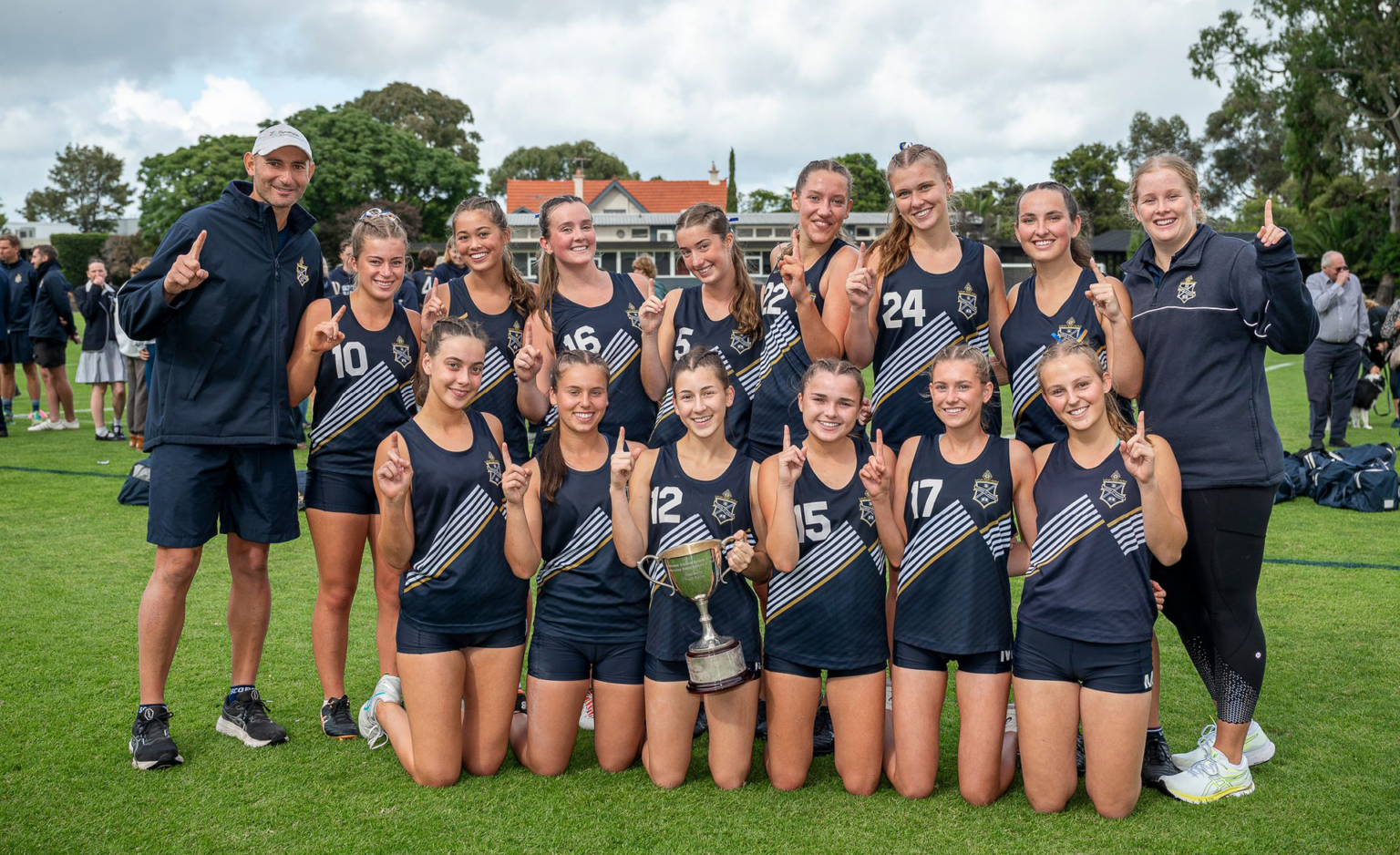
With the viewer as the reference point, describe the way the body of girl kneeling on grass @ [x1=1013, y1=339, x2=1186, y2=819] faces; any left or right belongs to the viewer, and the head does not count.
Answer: facing the viewer

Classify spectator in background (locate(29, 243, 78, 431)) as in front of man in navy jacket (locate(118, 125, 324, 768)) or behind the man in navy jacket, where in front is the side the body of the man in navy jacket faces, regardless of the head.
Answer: behind

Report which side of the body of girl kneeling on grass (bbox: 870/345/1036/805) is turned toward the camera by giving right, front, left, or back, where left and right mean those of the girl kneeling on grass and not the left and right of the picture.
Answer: front

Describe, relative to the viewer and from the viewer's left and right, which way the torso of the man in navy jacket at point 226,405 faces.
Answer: facing the viewer and to the right of the viewer

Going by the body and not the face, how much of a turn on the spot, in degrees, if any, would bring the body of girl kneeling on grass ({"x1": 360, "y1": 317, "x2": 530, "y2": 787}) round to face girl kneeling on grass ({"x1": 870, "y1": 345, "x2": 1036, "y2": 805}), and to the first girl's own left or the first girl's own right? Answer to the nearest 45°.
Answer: approximately 45° to the first girl's own left

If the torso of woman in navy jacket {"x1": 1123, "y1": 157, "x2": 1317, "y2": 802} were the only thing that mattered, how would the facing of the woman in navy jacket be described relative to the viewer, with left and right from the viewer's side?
facing the viewer and to the left of the viewer

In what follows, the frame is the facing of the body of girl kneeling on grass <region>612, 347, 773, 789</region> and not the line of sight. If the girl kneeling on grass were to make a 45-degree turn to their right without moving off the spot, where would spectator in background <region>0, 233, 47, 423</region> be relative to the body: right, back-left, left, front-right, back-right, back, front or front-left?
right

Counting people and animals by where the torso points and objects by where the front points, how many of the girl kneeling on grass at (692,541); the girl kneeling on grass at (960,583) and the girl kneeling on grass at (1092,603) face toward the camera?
3

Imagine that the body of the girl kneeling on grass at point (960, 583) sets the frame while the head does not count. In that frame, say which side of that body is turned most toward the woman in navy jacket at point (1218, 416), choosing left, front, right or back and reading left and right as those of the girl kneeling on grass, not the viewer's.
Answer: left

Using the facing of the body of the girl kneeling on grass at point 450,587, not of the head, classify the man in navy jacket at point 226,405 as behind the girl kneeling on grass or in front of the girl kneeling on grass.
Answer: behind
